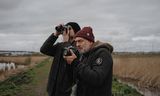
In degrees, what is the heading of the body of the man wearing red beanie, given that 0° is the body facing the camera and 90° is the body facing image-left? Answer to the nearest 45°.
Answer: approximately 90°

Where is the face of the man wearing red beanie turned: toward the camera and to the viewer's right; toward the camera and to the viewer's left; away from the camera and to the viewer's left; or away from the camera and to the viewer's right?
toward the camera and to the viewer's left

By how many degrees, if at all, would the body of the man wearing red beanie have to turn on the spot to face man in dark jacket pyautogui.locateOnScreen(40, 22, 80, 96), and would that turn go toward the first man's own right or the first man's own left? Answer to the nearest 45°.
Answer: approximately 45° to the first man's own right
